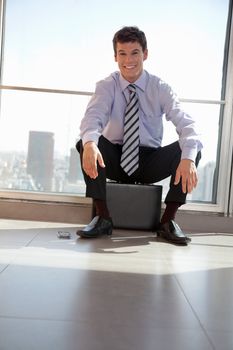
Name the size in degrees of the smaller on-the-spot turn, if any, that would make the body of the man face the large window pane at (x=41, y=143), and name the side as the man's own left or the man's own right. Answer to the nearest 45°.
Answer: approximately 135° to the man's own right

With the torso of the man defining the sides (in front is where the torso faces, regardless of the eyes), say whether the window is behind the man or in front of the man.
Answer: behind

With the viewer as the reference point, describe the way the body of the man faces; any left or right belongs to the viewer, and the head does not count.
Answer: facing the viewer

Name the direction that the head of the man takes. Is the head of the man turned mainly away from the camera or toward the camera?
toward the camera
